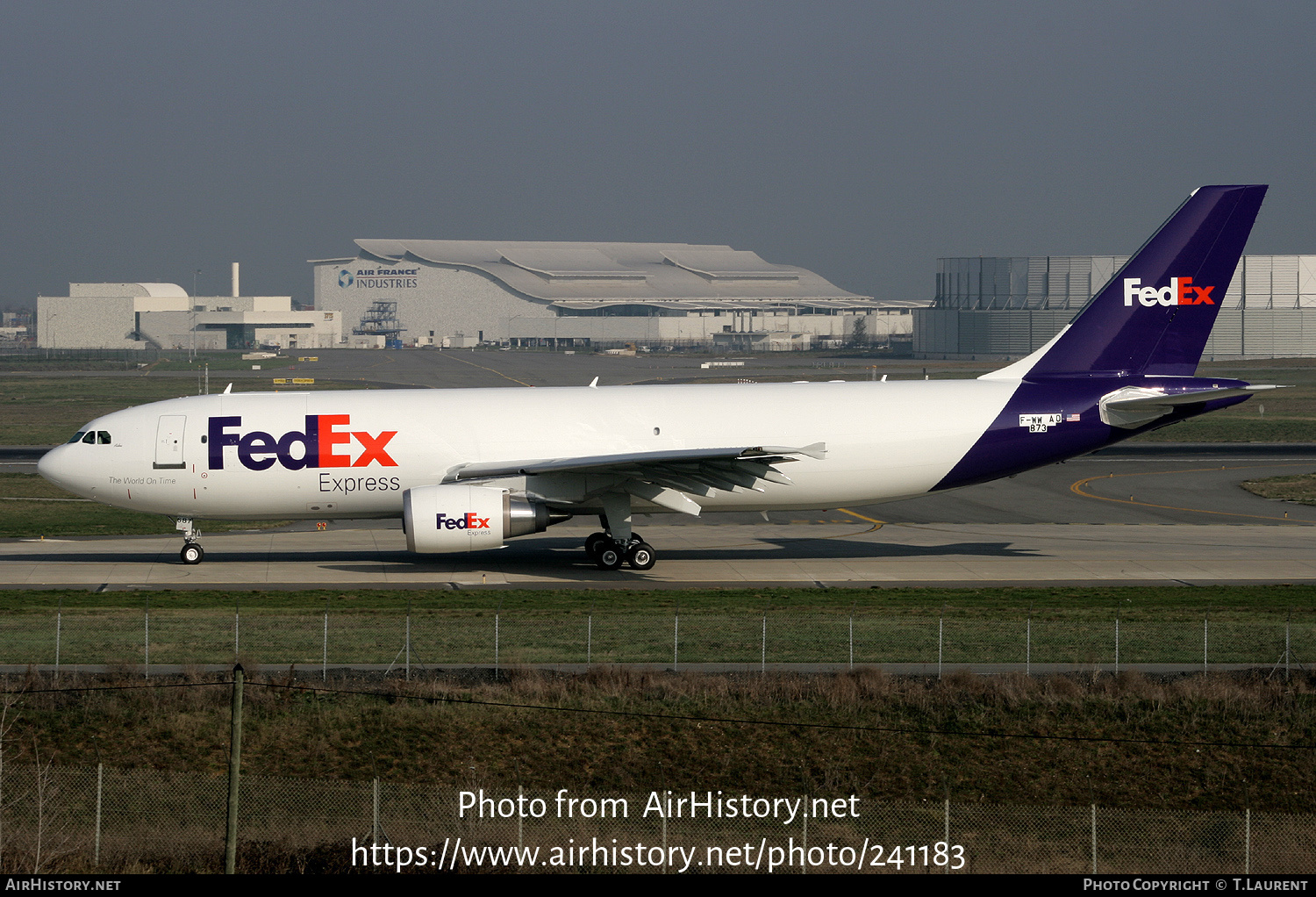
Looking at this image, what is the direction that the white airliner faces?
to the viewer's left

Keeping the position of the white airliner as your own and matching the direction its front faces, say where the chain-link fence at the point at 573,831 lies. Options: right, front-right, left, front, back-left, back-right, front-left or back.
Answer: left

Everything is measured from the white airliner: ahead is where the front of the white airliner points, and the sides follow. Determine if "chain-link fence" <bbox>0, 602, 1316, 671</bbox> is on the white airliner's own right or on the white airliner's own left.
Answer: on the white airliner's own left
